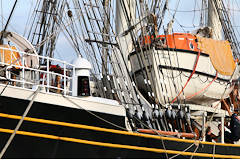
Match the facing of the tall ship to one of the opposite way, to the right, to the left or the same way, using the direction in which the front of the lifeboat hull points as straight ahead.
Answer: the same way

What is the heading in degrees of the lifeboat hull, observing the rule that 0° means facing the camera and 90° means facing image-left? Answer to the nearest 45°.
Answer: approximately 45°

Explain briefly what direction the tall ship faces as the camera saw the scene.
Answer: facing the viewer and to the left of the viewer
